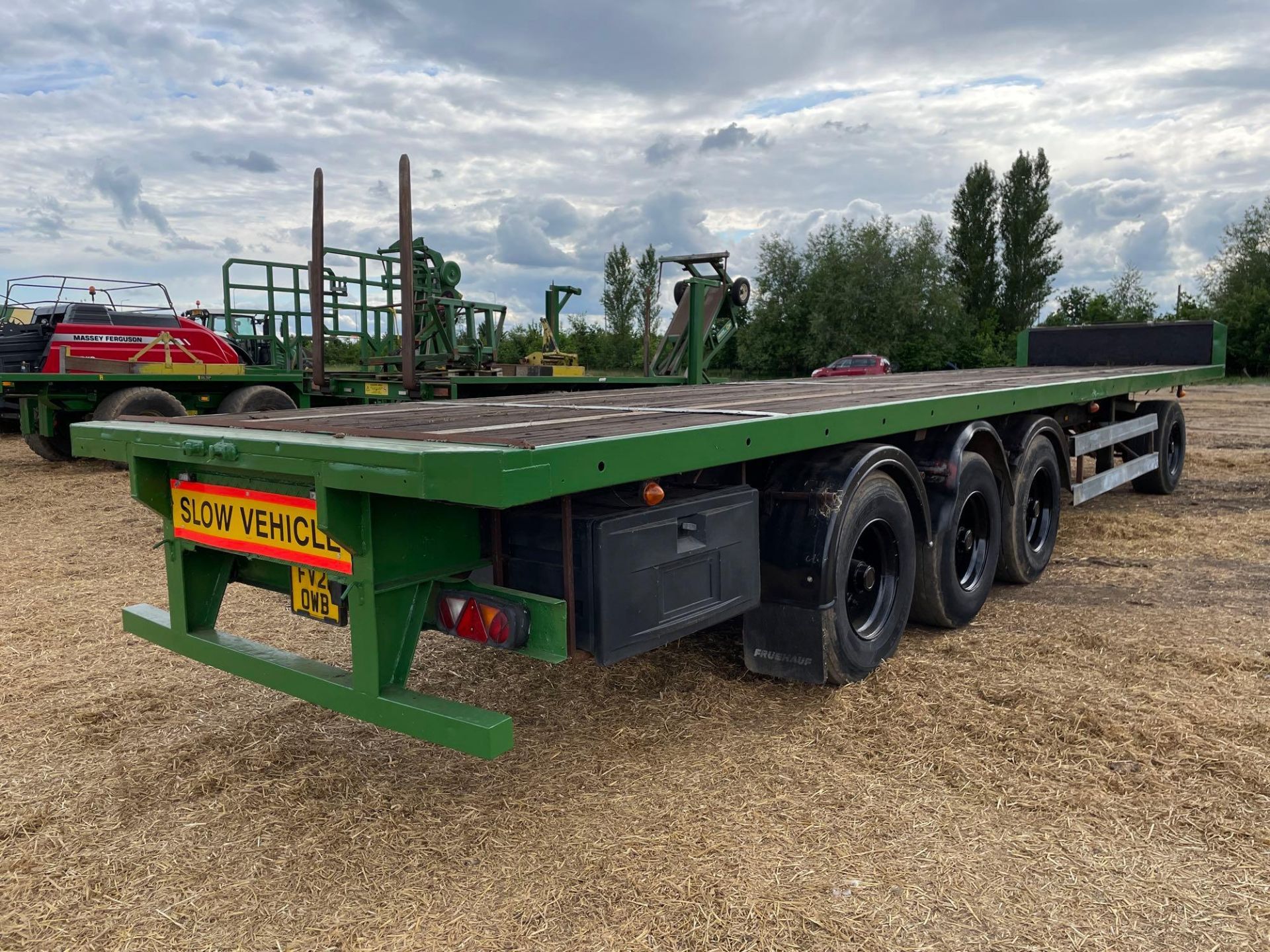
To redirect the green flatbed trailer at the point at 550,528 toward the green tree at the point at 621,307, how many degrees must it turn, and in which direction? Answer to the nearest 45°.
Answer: approximately 45° to its left

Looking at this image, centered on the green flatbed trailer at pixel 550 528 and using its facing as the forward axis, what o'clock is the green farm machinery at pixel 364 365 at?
The green farm machinery is roughly at 10 o'clock from the green flatbed trailer.

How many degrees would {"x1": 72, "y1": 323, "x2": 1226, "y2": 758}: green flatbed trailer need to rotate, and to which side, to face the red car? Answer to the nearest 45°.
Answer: approximately 45° to its left

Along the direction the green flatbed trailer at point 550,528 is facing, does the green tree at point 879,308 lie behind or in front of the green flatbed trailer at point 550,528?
in front

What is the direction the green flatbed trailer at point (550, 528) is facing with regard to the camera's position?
facing away from the viewer and to the right of the viewer

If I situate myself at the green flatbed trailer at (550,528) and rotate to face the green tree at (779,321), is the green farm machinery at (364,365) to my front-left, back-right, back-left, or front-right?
front-left

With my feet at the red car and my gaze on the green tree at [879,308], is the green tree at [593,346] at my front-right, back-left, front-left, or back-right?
front-left

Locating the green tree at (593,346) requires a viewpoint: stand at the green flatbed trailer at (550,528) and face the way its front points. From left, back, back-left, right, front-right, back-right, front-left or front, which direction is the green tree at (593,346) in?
front-left

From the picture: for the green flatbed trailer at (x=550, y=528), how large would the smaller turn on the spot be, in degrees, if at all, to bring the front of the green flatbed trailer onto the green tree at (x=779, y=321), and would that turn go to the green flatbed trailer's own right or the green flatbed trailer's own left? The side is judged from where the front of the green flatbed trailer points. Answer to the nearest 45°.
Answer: approximately 45° to the green flatbed trailer's own left
